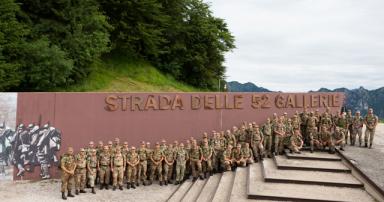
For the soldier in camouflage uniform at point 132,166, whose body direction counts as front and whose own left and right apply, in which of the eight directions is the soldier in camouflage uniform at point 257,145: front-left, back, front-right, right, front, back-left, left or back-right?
left

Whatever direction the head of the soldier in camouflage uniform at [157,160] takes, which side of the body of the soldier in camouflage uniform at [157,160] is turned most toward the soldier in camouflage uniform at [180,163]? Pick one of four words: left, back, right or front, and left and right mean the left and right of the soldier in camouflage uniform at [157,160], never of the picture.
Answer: left

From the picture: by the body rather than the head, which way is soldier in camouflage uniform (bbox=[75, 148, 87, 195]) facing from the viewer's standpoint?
toward the camera

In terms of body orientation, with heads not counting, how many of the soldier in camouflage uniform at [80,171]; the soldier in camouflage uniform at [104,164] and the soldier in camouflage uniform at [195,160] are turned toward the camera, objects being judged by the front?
3

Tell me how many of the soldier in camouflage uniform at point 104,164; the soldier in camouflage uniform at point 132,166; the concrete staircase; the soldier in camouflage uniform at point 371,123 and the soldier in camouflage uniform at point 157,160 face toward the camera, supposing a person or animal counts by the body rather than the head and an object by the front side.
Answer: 5

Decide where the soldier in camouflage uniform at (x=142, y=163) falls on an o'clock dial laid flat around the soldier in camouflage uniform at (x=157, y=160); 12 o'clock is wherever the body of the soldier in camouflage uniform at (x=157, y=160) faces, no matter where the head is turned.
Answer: the soldier in camouflage uniform at (x=142, y=163) is roughly at 3 o'clock from the soldier in camouflage uniform at (x=157, y=160).

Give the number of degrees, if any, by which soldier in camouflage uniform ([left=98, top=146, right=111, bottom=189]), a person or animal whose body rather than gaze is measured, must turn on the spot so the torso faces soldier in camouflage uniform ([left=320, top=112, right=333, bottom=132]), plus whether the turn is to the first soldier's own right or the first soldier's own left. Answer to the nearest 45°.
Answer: approximately 90° to the first soldier's own left

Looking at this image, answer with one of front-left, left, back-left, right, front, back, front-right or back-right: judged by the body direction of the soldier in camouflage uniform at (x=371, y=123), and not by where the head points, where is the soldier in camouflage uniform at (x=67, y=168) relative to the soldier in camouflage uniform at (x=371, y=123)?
front-right

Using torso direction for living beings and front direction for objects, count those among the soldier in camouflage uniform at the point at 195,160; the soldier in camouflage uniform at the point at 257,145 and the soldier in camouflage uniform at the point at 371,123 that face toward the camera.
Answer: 3

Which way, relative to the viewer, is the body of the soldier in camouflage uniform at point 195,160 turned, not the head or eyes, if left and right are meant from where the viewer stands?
facing the viewer

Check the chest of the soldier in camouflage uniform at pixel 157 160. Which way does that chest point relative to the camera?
toward the camera

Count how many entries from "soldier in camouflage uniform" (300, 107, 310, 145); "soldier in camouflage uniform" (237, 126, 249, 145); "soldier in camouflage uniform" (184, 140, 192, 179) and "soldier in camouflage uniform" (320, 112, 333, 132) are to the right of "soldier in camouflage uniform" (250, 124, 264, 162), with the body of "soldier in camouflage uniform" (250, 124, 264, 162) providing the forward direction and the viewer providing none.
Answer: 2

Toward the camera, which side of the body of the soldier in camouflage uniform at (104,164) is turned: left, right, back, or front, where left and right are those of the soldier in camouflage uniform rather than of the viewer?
front

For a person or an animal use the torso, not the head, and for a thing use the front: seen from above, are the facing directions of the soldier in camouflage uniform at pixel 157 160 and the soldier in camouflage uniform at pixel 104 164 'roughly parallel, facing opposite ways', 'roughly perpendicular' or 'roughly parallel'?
roughly parallel

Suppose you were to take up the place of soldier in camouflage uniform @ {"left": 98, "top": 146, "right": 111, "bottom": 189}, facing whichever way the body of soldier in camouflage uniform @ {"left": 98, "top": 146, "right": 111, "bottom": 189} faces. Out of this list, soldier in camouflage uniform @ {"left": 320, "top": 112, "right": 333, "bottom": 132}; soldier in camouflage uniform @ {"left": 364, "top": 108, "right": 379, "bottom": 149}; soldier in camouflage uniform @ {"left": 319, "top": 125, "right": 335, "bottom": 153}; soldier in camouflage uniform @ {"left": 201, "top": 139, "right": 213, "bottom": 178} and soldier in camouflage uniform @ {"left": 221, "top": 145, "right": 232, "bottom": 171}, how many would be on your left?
5

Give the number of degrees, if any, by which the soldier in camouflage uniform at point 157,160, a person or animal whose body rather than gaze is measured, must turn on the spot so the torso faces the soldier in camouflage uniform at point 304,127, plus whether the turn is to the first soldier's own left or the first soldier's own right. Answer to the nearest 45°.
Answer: approximately 90° to the first soldier's own left
